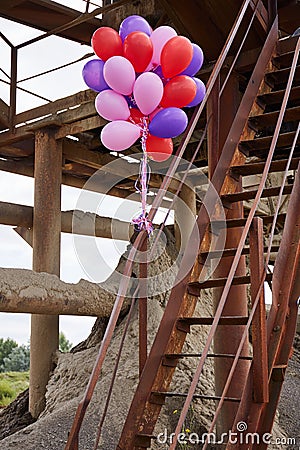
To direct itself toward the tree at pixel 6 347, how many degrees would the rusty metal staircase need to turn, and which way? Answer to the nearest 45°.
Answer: approximately 135° to its right

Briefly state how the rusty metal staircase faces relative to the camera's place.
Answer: facing the viewer and to the left of the viewer

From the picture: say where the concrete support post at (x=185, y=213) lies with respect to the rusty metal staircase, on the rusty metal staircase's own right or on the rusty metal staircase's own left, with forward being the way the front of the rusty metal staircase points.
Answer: on the rusty metal staircase's own right
